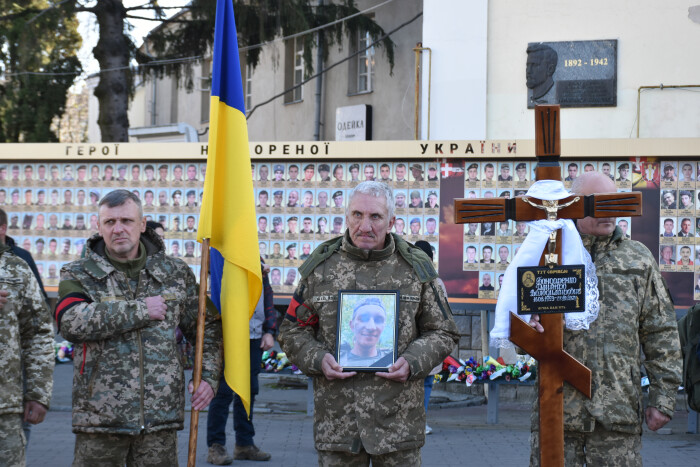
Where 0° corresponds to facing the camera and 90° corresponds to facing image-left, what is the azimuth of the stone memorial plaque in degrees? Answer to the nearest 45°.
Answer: approximately 0°

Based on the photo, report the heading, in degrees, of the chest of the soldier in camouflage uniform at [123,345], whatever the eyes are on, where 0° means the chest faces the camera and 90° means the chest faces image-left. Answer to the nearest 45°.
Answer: approximately 0°

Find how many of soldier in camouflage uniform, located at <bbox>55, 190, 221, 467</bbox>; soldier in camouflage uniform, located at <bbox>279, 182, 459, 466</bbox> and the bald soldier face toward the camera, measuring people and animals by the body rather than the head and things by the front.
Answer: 3

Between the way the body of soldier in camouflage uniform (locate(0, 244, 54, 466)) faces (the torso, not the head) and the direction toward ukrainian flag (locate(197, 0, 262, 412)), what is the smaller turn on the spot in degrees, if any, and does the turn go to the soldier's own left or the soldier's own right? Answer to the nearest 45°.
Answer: approximately 90° to the soldier's own left

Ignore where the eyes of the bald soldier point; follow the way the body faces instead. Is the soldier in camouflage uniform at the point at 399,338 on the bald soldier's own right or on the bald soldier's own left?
on the bald soldier's own right

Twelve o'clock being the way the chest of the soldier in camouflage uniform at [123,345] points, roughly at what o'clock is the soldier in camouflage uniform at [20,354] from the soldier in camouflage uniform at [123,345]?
the soldier in camouflage uniform at [20,354] is roughly at 4 o'clock from the soldier in camouflage uniform at [123,345].

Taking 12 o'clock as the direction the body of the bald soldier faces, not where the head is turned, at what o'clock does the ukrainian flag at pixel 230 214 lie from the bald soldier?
The ukrainian flag is roughly at 3 o'clock from the bald soldier.

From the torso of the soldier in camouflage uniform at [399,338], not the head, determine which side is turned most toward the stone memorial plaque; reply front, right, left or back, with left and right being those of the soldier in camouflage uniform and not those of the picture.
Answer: back
